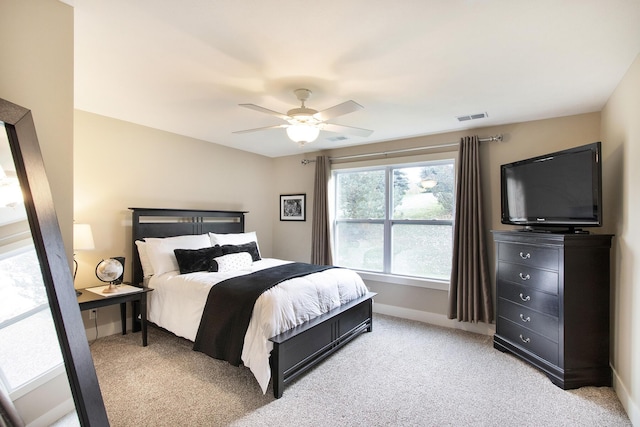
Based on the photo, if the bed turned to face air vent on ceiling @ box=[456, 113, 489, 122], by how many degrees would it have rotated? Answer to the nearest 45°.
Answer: approximately 45° to its left

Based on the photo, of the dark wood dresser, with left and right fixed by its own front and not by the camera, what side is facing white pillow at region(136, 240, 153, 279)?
front

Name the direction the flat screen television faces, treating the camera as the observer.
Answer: facing the viewer and to the left of the viewer

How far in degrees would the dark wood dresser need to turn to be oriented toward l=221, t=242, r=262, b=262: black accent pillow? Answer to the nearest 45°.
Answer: approximately 45° to its right

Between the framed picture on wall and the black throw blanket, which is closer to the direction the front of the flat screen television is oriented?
the black throw blanket

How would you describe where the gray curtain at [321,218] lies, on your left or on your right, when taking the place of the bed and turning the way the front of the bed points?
on your left

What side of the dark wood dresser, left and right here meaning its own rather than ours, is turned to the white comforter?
front

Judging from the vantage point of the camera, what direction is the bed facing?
facing the viewer and to the right of the viewer

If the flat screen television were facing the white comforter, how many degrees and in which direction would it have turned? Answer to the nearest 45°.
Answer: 0° — it already faces it

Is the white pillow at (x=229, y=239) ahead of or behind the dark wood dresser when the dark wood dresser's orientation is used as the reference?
ahead

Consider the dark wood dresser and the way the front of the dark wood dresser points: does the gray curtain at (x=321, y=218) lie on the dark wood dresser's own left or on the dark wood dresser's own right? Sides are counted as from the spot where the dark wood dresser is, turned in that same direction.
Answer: on the dark wood dresser's own right

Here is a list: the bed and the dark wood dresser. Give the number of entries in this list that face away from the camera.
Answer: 0

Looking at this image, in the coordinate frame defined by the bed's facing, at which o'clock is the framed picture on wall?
The framed picture on wall is roughly at 8 o'clock from the bed.

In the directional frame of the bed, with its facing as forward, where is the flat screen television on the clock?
The flat screen television is roughly at 11 o'clock from the bed.

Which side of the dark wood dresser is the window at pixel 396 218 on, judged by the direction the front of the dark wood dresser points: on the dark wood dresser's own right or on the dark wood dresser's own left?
on the dark wood dresser's own right

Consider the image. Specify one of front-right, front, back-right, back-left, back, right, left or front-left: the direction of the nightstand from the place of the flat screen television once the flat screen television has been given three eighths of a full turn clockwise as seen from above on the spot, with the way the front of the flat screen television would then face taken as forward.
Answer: back-left

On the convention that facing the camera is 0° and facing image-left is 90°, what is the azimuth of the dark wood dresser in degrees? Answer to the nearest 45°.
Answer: approximately 45°
